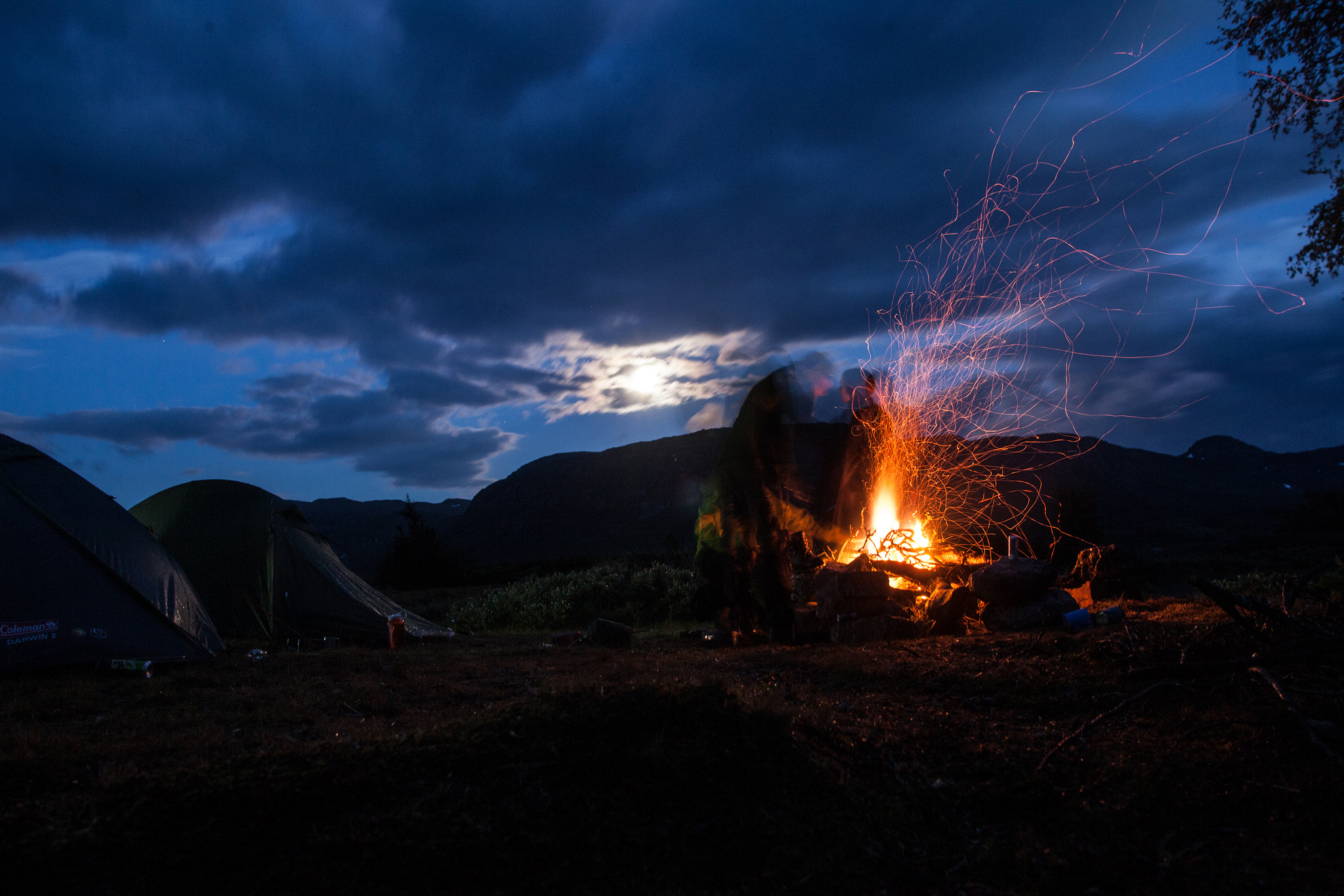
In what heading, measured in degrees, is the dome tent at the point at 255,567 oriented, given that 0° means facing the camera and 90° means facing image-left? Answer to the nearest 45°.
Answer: approximately 270°

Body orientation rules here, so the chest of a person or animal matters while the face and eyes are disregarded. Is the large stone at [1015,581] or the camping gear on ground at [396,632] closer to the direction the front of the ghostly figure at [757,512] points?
the large stone

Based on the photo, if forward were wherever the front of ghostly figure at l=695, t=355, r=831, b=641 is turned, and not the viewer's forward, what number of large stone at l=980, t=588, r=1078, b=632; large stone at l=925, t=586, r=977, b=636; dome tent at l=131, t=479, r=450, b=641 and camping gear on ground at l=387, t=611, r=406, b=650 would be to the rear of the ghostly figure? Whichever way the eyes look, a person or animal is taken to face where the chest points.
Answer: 2

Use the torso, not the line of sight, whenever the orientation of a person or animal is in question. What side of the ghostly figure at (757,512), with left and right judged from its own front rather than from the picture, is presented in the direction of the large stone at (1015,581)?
front

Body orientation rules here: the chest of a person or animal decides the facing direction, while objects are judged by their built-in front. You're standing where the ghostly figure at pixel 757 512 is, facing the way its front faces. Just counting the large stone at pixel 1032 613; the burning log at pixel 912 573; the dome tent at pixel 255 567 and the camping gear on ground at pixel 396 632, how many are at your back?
2

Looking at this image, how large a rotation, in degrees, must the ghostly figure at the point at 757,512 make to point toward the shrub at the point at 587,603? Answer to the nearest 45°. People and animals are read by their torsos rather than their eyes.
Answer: approximately 135° to its left

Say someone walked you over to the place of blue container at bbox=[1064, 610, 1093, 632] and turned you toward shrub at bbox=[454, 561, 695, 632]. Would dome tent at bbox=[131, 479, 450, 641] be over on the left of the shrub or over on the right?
left

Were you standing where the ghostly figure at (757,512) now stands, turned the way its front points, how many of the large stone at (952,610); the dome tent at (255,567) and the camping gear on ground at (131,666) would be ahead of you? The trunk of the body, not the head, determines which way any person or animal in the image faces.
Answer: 1

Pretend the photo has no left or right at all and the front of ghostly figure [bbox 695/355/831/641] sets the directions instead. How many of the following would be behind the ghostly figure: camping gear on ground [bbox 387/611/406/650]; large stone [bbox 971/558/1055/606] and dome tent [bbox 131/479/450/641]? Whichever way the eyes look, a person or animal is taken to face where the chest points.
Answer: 2

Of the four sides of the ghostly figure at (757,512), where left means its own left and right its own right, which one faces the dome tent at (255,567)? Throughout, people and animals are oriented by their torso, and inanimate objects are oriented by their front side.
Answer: back

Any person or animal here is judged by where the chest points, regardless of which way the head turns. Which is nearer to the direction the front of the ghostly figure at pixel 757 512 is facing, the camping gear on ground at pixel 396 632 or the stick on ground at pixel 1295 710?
the stick on ground

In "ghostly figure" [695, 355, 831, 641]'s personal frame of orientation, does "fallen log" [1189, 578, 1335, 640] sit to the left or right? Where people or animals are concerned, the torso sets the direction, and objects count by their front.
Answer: on its right

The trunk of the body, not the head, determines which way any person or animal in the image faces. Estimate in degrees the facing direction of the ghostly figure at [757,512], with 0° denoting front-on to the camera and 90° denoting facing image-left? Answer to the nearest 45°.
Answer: approximately 270°
